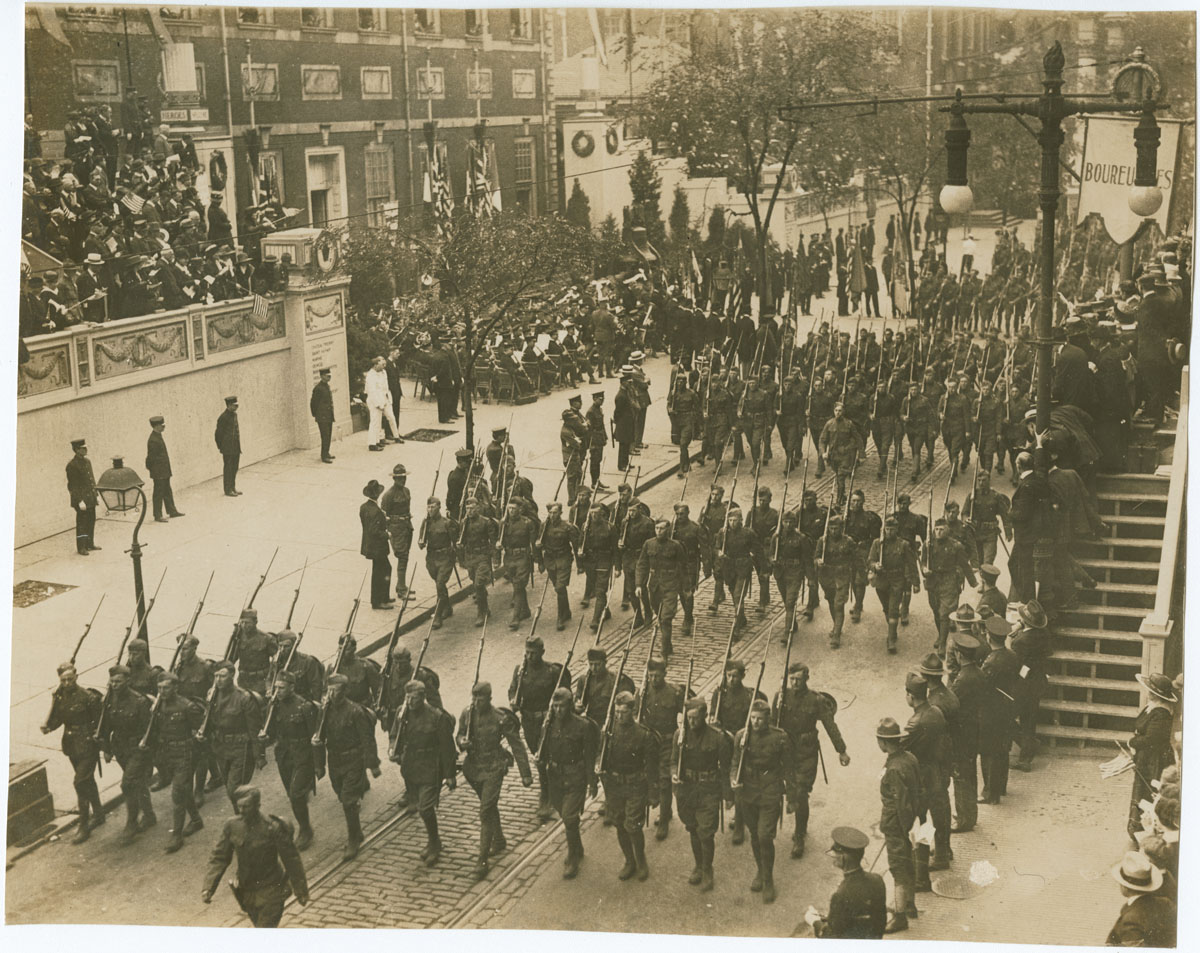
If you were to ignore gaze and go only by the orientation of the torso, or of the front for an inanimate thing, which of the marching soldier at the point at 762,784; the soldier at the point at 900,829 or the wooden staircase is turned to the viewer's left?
the soldier at the point at 900,829

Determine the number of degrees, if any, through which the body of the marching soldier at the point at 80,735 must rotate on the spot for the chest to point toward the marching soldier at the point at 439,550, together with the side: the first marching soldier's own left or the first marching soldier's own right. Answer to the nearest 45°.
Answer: approximately 180°

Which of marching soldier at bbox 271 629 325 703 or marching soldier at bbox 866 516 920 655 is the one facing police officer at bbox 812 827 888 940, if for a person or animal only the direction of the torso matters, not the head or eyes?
marching soldier at bbox 866 516 920 655

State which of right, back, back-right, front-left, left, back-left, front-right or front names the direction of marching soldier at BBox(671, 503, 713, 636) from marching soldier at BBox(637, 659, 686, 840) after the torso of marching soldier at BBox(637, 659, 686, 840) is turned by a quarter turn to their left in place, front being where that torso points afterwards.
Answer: back-left

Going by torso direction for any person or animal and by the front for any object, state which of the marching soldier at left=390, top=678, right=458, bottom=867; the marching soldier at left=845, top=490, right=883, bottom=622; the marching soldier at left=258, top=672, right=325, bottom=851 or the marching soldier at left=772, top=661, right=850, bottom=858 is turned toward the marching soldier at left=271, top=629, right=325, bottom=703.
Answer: the marching soldier at left=845, top=490, right=883, bottom=622

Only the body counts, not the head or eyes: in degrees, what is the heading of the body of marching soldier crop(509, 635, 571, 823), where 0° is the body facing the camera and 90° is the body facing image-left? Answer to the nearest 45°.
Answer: approximately 45°

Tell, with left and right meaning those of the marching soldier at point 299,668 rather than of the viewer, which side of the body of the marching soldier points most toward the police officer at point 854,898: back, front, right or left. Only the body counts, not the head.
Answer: left

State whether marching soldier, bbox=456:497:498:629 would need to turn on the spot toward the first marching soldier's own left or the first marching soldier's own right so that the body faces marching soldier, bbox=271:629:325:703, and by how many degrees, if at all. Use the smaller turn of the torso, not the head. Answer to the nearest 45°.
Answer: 0° — they already face them

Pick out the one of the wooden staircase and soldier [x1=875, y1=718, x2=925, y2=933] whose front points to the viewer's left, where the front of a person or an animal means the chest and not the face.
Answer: the soldier

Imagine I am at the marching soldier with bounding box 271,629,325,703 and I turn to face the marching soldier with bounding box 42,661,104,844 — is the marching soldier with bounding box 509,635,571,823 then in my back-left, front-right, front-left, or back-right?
back-left

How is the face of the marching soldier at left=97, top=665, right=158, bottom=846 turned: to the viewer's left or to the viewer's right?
to the viewer's left

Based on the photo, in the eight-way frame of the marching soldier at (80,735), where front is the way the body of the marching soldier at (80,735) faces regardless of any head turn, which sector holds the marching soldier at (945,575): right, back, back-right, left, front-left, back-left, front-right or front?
back-left

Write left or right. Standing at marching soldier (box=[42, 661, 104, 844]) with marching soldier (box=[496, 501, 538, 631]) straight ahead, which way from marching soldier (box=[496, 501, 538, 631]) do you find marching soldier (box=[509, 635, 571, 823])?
right
